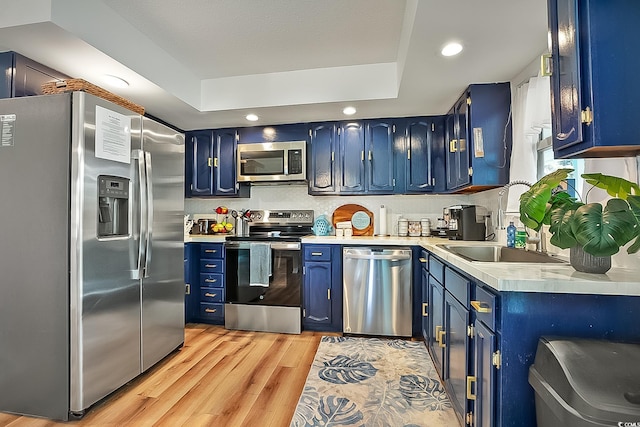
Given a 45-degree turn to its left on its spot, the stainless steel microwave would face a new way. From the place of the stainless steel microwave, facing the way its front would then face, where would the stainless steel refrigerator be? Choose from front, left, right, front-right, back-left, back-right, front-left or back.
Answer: right

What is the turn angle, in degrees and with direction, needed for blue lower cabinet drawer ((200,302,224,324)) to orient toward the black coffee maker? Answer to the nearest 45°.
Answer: approximately 45° to its left

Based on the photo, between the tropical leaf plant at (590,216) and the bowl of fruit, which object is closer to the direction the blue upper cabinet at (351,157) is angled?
the tropical leaf plant

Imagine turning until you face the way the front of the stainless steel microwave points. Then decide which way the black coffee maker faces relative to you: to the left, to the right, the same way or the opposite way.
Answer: to the right

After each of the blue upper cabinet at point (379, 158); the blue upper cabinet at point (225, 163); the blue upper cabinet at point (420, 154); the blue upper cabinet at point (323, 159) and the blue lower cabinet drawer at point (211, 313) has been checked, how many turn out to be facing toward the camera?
5

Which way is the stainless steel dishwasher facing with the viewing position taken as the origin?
facing the viewer

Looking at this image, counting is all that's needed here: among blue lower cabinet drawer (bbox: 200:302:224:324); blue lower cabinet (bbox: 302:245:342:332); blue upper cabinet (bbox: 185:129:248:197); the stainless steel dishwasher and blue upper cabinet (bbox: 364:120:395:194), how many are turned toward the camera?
5

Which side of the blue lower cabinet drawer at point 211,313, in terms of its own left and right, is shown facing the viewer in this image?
front

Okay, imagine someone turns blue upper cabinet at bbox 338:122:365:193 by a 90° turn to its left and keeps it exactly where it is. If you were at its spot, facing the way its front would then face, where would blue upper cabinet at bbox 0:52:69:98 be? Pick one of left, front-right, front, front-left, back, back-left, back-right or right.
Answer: back-right

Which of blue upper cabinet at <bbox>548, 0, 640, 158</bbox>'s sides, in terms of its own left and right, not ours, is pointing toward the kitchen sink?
right

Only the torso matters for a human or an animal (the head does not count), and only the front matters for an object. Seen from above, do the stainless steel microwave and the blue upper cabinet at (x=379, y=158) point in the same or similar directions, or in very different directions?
same or similar directions

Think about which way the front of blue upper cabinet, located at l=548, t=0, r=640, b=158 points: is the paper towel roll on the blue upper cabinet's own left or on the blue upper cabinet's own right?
on the blue upper cabinet's own right

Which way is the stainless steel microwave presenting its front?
toward the camera

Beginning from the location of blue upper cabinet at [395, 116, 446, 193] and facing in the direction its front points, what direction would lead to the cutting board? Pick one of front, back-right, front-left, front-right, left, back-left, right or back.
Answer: right

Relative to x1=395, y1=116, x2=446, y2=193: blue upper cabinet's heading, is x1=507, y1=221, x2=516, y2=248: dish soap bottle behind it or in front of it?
in front

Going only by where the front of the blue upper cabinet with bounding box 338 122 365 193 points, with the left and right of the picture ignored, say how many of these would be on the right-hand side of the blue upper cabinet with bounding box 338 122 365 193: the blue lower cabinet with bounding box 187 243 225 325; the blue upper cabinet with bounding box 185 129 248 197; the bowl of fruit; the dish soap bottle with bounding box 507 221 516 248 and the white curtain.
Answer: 3

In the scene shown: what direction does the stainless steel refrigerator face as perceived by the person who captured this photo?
facing the viewer and to the right of the viewer

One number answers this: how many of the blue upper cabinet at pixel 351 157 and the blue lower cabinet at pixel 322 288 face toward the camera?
2
